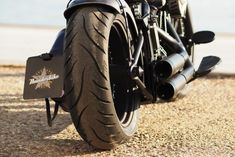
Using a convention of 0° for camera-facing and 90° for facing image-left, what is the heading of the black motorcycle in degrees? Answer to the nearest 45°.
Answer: approximately 225°
